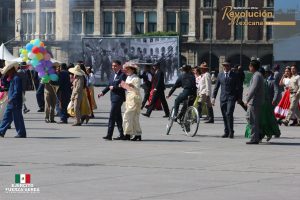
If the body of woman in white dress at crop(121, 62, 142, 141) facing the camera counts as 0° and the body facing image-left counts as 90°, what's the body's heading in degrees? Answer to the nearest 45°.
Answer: approximately 45°

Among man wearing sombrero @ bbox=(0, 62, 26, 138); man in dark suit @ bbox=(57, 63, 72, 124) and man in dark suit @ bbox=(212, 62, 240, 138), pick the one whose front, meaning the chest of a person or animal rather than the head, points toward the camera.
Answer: man in dark suit @ bbox=(212, 62, 240, 138)

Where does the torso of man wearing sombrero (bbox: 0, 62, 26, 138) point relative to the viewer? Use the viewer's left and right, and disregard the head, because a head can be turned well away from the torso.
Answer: facing to the left of the viewer

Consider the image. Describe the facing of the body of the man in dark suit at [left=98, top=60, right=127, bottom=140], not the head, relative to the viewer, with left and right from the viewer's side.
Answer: facing the viewer and to the left of the viewer

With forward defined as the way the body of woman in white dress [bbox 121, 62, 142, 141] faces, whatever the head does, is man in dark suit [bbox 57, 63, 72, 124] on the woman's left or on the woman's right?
on the woman's right

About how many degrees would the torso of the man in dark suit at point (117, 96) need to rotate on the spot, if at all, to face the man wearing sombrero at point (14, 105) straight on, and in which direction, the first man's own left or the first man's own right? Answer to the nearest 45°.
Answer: approximately 45° to the first man's own right

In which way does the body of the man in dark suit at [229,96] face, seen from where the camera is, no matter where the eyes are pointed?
toward the camera

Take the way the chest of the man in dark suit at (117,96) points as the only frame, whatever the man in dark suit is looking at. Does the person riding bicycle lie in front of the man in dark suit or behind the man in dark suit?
behind

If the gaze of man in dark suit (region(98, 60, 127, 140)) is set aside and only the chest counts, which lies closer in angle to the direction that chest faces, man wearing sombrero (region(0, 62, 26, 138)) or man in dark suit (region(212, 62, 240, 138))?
the man wearing sombrero

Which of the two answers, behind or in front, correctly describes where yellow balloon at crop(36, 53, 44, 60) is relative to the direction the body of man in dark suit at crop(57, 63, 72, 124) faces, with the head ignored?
in front
